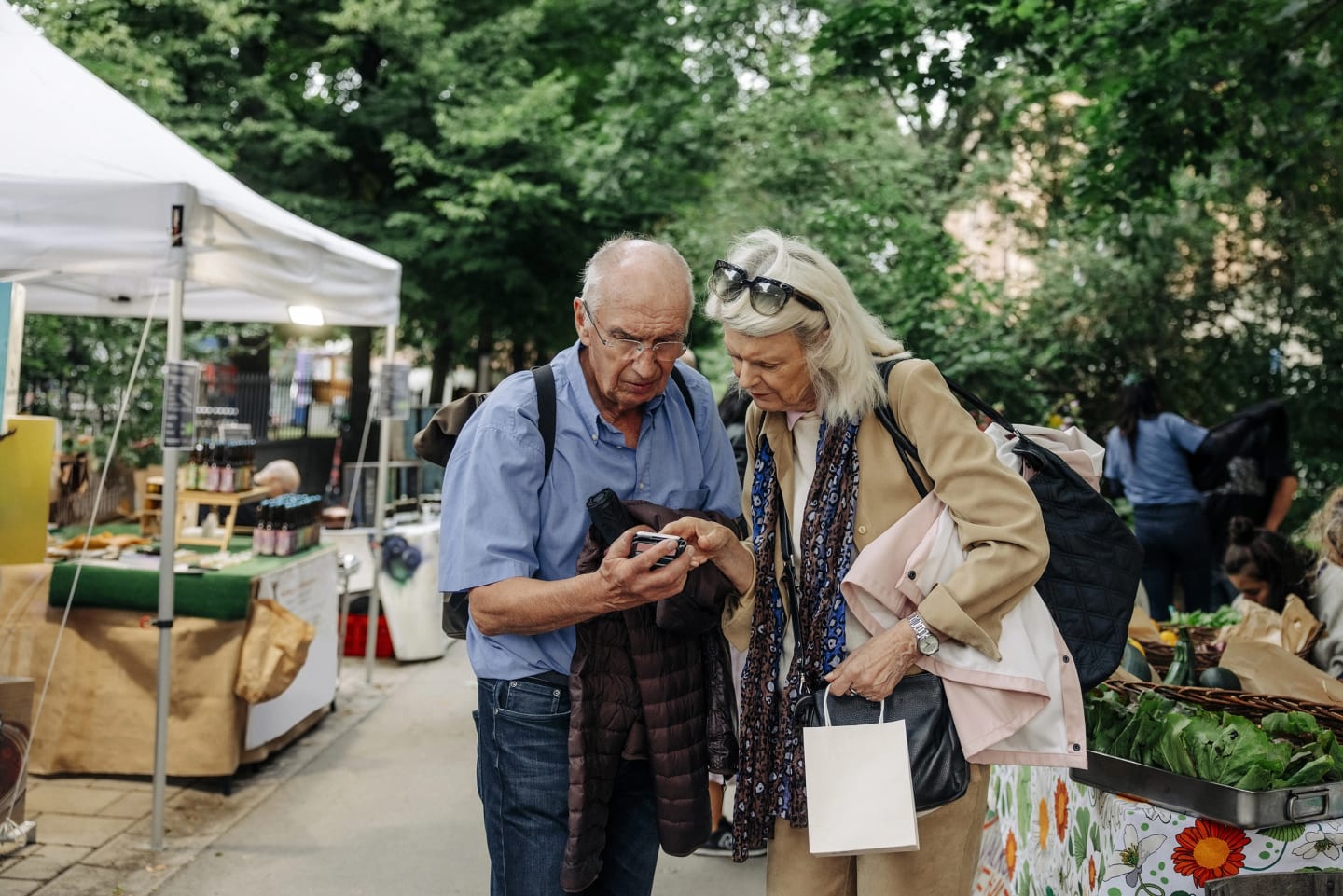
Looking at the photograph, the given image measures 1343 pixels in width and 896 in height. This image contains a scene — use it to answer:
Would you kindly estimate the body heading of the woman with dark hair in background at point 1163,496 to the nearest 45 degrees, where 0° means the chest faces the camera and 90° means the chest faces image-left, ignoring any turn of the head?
approximately 180°

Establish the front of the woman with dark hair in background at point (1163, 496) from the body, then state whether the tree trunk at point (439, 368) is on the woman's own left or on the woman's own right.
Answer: on the woman's own left

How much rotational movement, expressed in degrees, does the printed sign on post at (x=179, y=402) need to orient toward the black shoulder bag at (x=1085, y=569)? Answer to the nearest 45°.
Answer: approximately 45° to its left

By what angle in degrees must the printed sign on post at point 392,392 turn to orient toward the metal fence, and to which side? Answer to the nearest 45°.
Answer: approximately 180°

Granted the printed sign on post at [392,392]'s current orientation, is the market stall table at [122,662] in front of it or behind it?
in front

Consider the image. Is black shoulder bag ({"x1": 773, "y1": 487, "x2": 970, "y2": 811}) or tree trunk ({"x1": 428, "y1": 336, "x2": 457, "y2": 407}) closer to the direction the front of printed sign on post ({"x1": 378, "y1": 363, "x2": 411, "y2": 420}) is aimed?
the black shoulder bag

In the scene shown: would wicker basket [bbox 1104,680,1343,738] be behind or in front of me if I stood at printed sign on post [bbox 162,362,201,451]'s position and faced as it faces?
in front

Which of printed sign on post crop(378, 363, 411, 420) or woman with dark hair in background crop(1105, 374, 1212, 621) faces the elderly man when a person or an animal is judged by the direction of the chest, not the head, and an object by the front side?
the printed sign on post

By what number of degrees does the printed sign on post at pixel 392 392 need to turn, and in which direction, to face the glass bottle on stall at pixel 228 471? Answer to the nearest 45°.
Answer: approximately 45° to its right

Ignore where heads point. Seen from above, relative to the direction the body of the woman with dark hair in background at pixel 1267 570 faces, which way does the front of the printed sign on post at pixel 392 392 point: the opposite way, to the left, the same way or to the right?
to the left
